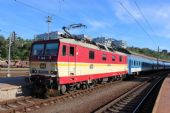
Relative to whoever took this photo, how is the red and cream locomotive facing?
facing the viewer and to the left of the viewer

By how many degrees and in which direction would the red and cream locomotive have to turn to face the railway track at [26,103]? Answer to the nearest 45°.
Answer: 0° — it already faces it
